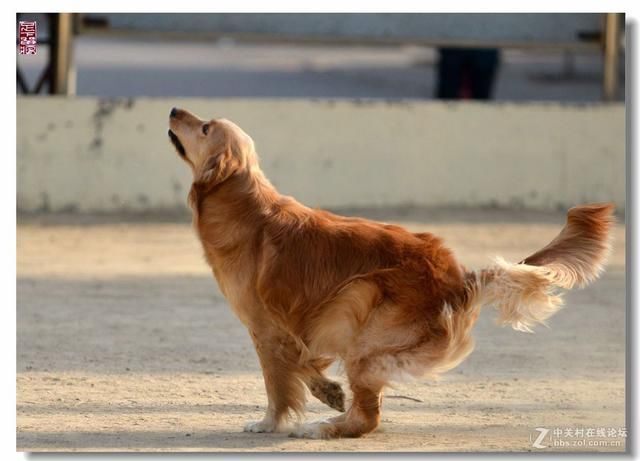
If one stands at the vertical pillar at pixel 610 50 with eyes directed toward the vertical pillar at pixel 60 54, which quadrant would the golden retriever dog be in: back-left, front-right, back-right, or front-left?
front-left

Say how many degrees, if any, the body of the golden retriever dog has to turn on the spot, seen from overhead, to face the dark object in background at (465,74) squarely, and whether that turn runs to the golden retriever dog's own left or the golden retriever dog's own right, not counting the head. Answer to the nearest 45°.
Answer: approximately 90° to the golden retriever dog's own right

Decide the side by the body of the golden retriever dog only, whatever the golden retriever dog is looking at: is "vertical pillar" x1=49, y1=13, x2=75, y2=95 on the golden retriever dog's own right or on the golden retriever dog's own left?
on the golden retriever dog's own right

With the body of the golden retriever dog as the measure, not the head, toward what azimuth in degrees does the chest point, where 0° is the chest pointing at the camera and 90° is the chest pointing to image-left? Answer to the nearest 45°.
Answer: approximately 90°

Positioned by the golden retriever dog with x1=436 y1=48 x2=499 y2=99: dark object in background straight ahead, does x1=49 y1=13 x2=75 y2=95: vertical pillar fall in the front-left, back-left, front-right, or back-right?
front-left

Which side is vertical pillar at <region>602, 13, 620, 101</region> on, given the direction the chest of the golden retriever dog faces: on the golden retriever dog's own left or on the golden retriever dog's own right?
on the golden retriever dog's own right
